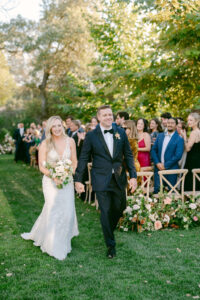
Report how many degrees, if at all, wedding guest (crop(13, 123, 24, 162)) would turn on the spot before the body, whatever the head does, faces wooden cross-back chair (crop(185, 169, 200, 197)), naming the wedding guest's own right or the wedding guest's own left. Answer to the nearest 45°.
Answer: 0° — they already face it

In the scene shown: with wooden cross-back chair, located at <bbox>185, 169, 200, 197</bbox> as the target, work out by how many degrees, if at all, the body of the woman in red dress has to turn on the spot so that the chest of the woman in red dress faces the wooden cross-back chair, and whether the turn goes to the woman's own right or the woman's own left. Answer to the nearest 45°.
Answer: approximately 90° to the woman's own left

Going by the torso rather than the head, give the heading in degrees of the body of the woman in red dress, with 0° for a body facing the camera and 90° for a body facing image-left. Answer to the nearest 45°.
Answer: approximately 45°
